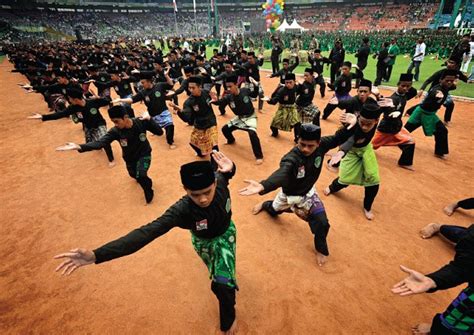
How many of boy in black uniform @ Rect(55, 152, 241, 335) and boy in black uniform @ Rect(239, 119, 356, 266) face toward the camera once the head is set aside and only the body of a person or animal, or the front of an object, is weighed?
2

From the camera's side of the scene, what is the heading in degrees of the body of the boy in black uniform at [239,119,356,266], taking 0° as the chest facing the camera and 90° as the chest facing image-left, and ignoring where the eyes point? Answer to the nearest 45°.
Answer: approximately 0°

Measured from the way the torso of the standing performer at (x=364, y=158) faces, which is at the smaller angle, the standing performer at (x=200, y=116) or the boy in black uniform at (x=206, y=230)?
the boy in black uniform

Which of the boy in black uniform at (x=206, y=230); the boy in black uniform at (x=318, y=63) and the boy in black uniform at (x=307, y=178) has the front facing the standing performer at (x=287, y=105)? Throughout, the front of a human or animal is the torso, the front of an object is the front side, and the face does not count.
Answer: the boy in black uniform at (x=318, y=63)

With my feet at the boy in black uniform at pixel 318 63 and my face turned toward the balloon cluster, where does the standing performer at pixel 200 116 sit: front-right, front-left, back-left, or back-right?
back-left

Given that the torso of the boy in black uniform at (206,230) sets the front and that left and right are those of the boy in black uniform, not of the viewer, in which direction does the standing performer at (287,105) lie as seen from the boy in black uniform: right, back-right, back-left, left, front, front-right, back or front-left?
back-left

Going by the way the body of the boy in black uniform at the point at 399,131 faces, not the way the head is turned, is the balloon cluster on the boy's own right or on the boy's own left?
on the boy's own right

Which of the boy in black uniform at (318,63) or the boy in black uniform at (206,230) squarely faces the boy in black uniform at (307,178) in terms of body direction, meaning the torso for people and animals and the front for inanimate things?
the boy in black uniform at (318,63)

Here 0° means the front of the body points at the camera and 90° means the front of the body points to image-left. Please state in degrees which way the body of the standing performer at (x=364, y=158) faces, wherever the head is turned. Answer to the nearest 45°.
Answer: approximately 45°

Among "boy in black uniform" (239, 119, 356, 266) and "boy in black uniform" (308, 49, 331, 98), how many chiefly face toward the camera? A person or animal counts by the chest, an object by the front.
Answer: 2

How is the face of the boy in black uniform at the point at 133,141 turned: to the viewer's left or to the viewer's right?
to the viewer's left
